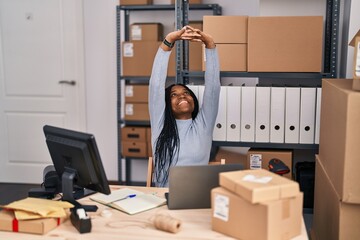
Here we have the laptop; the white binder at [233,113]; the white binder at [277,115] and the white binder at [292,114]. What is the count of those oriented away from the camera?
1

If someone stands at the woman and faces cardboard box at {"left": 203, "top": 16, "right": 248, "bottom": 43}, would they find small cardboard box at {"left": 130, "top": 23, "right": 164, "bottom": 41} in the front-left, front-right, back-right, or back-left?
front-left

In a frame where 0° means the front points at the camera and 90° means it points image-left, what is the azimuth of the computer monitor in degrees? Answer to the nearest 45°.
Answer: approximately 225°

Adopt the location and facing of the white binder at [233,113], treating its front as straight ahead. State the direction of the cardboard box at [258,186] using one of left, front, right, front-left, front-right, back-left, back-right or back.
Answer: front

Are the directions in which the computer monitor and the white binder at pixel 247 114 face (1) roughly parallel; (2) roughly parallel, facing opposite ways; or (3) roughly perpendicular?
roughly parallel, facing opposite ways

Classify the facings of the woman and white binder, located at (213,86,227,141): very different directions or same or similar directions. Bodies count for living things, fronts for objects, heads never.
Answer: same or similar directions

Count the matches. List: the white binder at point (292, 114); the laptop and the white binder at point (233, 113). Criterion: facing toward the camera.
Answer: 2

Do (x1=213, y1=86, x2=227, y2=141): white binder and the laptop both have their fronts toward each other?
yes

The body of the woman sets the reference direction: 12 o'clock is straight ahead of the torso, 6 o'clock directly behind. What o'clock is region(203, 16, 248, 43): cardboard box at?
The cardboard box is roughly at 7 o'clock from the woman.

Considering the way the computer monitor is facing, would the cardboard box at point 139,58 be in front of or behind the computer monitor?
in front

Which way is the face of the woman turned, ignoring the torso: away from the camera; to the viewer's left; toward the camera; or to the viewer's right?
toward the camera

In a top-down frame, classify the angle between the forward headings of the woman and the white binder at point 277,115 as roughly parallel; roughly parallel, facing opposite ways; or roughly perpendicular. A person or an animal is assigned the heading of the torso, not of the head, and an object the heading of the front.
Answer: roughly parallel

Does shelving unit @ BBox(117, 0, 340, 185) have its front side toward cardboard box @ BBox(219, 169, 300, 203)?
yes

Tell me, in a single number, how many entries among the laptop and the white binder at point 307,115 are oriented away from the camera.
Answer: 1

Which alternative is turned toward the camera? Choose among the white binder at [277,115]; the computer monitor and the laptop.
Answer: the white binder

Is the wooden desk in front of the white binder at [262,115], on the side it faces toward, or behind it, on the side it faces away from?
in front

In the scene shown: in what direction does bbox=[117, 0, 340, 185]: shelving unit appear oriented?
toward the camera

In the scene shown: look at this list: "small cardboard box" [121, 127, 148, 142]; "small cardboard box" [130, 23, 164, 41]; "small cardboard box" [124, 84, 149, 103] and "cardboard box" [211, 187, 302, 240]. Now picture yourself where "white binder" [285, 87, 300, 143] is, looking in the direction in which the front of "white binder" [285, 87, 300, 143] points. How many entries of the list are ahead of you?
1

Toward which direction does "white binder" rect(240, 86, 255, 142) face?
toward the camera

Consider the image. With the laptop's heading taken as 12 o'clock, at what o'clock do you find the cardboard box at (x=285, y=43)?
The cardboard box is roughly at 1 o'clock from the laptop.
